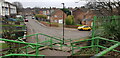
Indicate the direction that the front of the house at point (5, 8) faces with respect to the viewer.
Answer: facing the viewer and to the right of the viewer

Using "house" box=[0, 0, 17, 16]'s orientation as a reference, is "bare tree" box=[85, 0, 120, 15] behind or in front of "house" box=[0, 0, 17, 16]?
in front
